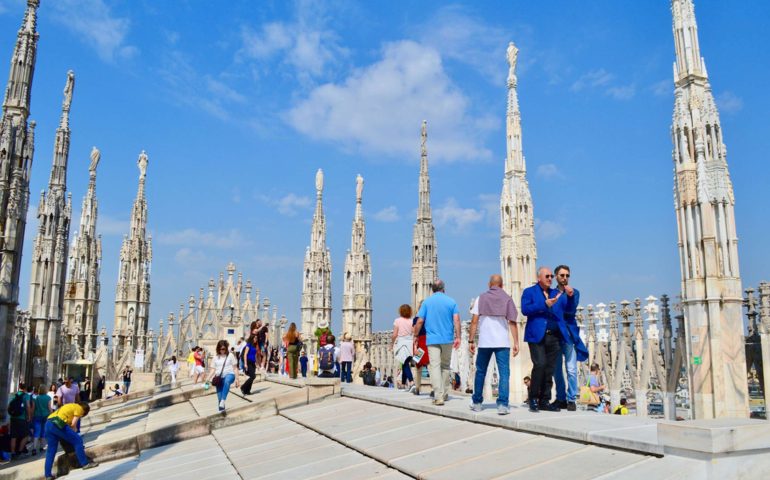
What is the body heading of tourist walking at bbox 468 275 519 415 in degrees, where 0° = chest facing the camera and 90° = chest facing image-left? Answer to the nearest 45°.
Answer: approximately 180°

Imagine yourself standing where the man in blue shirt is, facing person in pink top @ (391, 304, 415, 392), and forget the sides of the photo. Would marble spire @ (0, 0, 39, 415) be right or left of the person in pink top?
left

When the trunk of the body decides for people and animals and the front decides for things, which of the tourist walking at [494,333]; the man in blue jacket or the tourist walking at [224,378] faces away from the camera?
the tourist walking at [494,333]

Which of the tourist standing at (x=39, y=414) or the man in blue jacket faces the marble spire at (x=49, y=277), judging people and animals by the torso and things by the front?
the tourist standing

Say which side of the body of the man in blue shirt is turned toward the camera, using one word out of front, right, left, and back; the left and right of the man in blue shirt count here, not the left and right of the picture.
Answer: back

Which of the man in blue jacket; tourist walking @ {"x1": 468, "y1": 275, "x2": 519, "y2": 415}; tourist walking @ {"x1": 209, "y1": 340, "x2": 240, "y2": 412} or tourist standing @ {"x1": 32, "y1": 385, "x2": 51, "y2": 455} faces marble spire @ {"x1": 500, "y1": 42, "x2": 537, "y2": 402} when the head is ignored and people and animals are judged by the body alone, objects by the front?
tourist walking @ {"x1": 468, "y1": 275, "x2": 519, "y2": 415}

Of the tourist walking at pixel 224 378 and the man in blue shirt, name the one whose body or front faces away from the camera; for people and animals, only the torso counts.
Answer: the man in blue shirt
